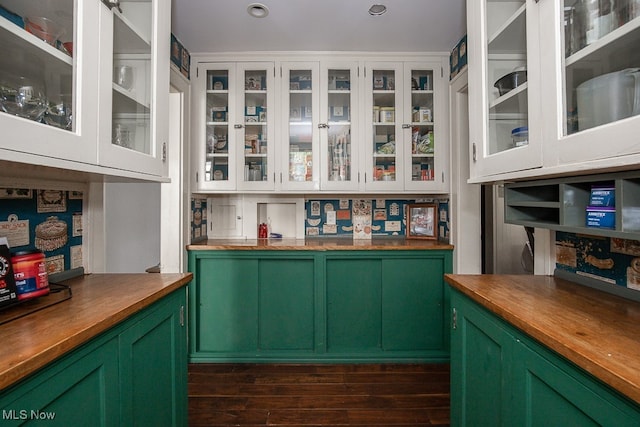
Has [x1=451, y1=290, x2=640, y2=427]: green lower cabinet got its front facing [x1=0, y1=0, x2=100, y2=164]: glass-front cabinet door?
yes

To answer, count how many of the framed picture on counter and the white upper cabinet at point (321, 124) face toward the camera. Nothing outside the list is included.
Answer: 2

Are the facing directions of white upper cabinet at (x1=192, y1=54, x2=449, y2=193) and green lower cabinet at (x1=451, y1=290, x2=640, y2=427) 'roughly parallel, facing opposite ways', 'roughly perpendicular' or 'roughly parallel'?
roughly perpendicular

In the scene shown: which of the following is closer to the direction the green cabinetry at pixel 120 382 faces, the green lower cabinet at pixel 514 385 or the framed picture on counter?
the green lower cabinet

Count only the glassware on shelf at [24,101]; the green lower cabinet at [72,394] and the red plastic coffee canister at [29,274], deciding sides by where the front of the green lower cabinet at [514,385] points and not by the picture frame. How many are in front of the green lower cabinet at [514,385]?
3

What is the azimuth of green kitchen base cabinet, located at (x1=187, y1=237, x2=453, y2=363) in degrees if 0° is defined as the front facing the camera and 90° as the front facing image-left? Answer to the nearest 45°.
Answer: approximately 0°

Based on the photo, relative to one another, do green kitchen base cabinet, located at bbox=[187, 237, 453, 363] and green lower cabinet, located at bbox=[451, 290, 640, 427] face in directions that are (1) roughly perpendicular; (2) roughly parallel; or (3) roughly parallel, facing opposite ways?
roughly perpendicular

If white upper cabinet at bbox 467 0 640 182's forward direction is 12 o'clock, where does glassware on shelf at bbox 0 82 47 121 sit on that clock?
The glassware on shelf is roughly at 12 o'clock from the white upper cabinet.
